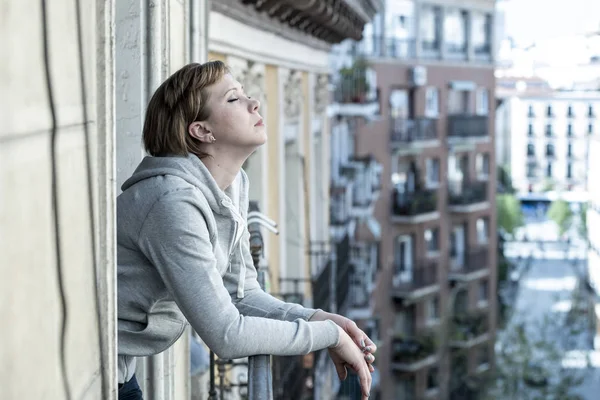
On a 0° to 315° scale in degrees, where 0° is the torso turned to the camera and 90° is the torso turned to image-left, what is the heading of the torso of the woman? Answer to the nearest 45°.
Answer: approximately 270°

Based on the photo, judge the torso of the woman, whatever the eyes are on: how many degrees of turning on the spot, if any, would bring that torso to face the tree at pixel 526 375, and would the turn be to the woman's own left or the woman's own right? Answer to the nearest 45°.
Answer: approximately 90° to the woman's own left

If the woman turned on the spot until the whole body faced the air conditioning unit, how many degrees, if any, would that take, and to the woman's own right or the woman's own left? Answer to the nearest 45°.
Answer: approximately 90° to the woman's own left

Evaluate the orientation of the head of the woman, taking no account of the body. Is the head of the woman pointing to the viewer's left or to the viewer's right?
to the viewer's right

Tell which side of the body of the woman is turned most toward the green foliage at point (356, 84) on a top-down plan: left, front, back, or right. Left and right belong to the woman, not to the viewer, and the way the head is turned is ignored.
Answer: left
